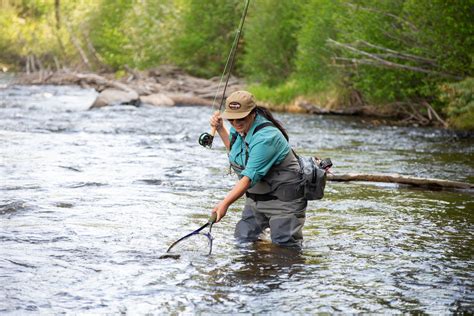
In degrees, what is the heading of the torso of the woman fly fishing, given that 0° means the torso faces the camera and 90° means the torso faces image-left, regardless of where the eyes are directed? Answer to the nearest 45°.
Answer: approximately 45°

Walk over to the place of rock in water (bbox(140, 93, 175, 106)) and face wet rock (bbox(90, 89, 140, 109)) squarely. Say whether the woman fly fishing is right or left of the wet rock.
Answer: left

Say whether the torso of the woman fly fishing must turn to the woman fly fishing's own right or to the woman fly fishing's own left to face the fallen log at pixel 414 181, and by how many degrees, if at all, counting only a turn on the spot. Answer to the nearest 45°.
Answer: approximately 180°

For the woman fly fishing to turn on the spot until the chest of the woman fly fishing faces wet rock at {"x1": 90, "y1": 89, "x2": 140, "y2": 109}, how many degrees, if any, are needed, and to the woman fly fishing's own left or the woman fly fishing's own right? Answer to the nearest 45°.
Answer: approximately 135° to the woman fly fishing's own right

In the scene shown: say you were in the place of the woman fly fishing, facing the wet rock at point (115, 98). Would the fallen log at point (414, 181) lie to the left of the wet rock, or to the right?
right

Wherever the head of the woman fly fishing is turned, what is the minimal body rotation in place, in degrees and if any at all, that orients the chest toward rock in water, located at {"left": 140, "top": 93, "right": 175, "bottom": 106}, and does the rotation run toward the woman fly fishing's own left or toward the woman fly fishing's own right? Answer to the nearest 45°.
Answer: approximately 135° to the woman fly fishing's own right
